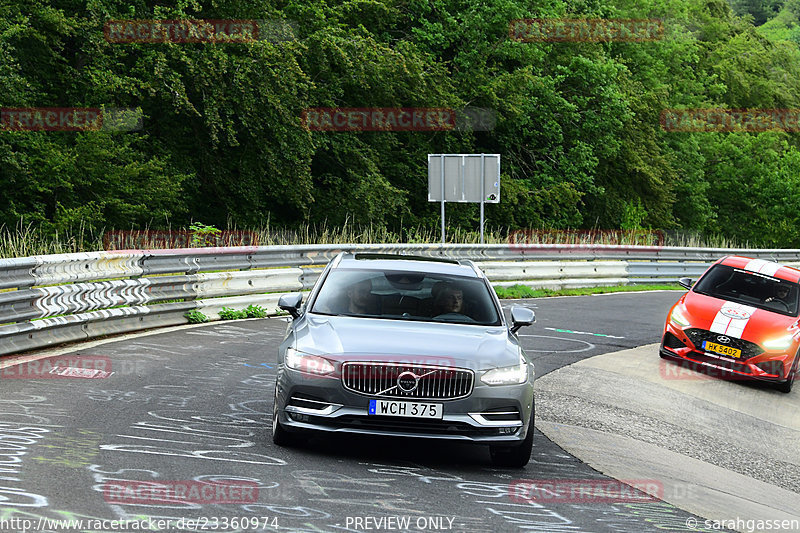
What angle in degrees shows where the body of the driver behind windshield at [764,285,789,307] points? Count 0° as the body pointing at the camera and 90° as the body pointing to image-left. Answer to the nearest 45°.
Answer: approximately 45°

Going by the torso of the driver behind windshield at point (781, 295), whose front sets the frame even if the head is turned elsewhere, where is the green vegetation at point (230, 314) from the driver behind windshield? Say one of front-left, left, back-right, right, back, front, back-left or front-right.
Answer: front-right

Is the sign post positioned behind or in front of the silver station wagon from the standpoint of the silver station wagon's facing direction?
behind

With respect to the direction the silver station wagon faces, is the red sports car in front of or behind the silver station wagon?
behind

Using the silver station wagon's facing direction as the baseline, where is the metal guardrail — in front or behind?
behind

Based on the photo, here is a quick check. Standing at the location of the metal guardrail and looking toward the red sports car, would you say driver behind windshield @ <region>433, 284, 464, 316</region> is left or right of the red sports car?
right
